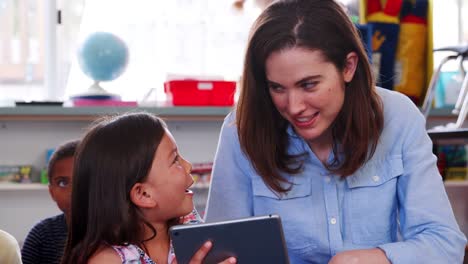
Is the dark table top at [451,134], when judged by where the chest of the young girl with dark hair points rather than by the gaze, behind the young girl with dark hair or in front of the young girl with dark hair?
in front

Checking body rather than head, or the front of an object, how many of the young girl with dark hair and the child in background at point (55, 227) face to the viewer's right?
1

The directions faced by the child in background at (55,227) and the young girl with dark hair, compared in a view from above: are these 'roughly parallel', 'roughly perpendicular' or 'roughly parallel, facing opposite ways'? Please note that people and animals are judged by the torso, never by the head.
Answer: roughly perpendicular

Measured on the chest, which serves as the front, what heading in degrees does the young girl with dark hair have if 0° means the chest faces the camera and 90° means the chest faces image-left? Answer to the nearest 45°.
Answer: approximately 270°

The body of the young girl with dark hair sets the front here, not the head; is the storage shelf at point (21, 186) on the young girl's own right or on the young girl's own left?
on the young girl's own left

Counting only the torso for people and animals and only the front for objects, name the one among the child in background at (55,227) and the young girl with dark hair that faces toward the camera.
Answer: the child in background

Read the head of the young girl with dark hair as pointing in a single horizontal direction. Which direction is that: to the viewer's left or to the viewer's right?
to the viewer's right

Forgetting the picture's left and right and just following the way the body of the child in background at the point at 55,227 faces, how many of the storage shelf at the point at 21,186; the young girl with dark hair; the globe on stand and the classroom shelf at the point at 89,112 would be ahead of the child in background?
1

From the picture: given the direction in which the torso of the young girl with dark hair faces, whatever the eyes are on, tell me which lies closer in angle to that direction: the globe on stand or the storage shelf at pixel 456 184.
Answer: the storage shelf

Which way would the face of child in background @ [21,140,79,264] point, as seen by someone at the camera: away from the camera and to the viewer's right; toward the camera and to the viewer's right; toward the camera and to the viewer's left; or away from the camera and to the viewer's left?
toward the camera and to the viewer's right

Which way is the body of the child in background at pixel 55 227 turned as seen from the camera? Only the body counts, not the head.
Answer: toward the camera

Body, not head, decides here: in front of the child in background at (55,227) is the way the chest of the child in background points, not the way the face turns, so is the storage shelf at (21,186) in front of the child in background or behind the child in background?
behind

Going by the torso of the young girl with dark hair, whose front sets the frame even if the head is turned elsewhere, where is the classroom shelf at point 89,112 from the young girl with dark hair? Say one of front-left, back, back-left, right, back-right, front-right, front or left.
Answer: left
